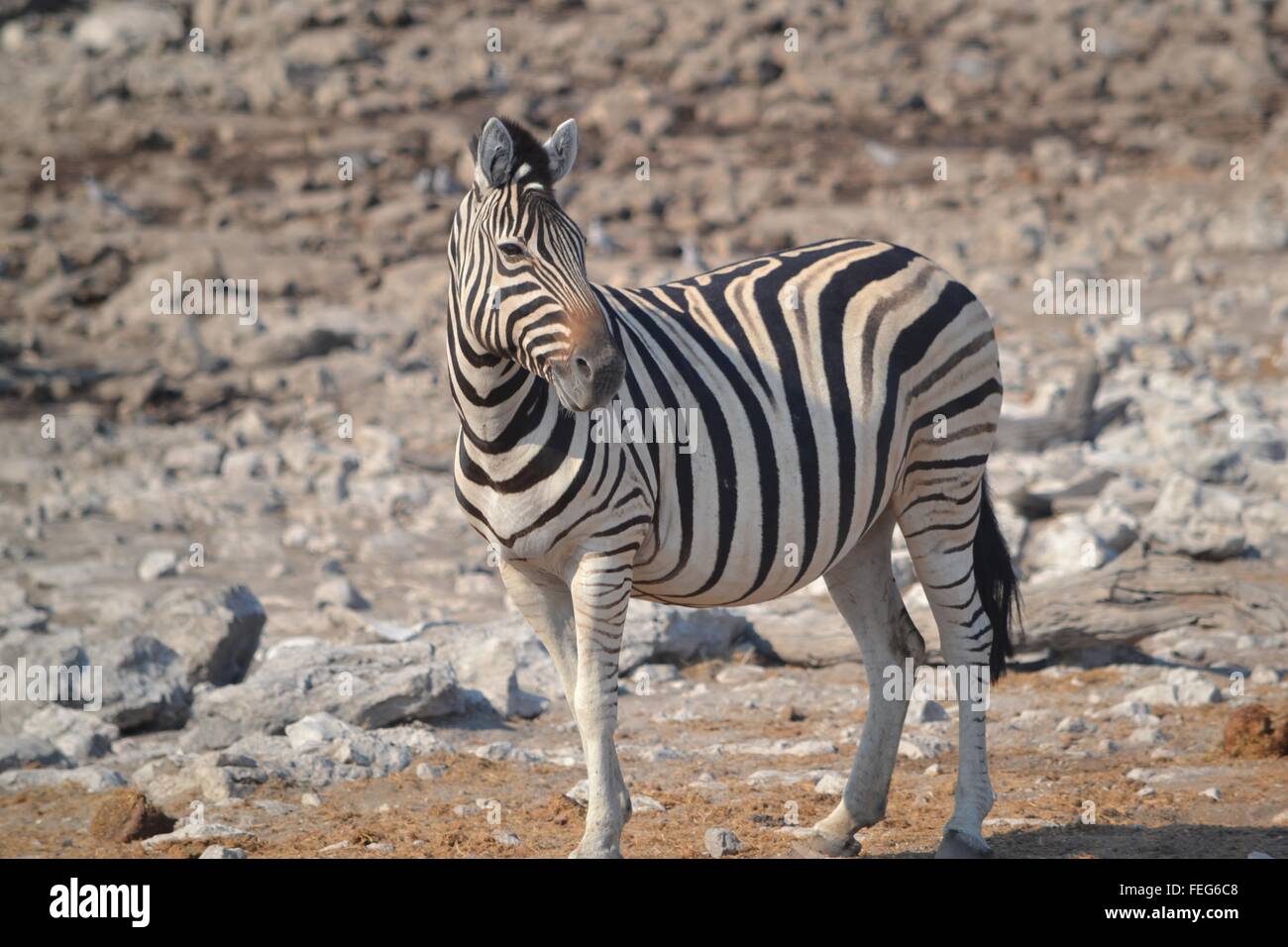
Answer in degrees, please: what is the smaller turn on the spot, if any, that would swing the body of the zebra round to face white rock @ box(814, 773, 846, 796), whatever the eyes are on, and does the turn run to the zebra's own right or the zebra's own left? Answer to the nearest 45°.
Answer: approximately 135° to the zebra's own right

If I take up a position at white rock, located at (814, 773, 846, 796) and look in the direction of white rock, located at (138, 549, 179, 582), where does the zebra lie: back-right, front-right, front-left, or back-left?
back-left

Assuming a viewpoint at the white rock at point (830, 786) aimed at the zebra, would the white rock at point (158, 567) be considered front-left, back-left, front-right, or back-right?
back-right

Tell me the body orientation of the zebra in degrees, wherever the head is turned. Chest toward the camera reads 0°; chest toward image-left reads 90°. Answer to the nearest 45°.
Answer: approximately 45°

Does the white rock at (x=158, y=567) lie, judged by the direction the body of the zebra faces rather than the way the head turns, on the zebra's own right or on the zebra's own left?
on the zebra's own right
